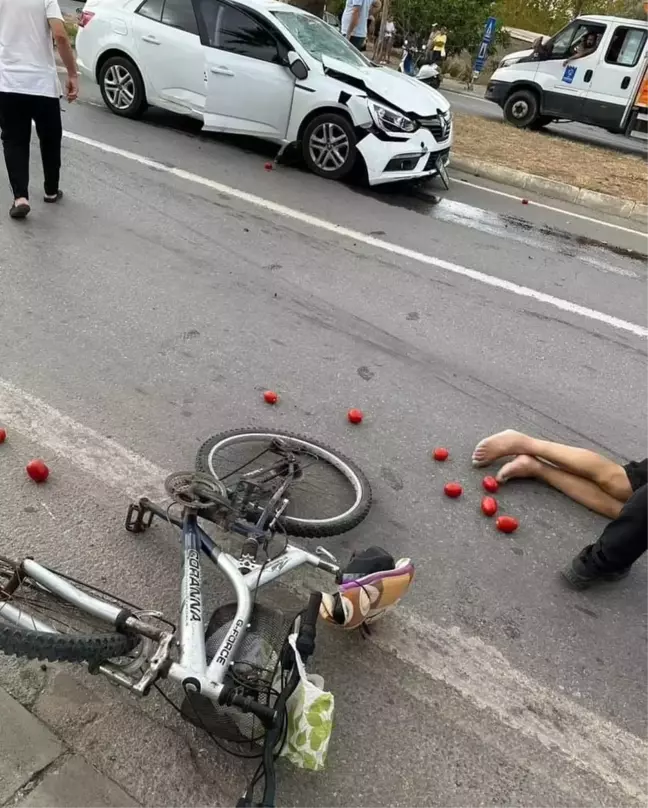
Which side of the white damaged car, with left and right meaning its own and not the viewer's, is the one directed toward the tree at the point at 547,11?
left

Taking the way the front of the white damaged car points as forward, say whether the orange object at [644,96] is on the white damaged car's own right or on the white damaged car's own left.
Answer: on the white damaged car's own left

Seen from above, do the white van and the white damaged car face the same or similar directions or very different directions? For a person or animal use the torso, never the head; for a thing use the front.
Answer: very different directions

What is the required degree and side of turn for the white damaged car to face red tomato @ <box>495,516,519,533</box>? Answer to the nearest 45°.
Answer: approximately 45° to its right

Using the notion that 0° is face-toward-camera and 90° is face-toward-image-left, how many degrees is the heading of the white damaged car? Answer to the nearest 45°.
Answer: approximately 315°

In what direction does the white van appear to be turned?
to the viewer's left

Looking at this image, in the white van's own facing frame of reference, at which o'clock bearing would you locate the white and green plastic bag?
The white and green plastic bag is roughly at 9 o'clock from the white van.

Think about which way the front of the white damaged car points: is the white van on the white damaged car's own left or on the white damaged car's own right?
on the white damaged car's own left

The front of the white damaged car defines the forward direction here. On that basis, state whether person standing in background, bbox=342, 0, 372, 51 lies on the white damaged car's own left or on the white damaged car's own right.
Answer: on the white damaged car's own left

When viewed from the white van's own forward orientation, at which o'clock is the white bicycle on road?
The white bicycle on road is roughly at 9 o'clock from the white van.

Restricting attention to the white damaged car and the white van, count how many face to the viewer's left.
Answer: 1
